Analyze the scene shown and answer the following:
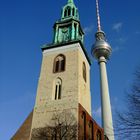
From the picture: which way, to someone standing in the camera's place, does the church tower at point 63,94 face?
facing the viewer
